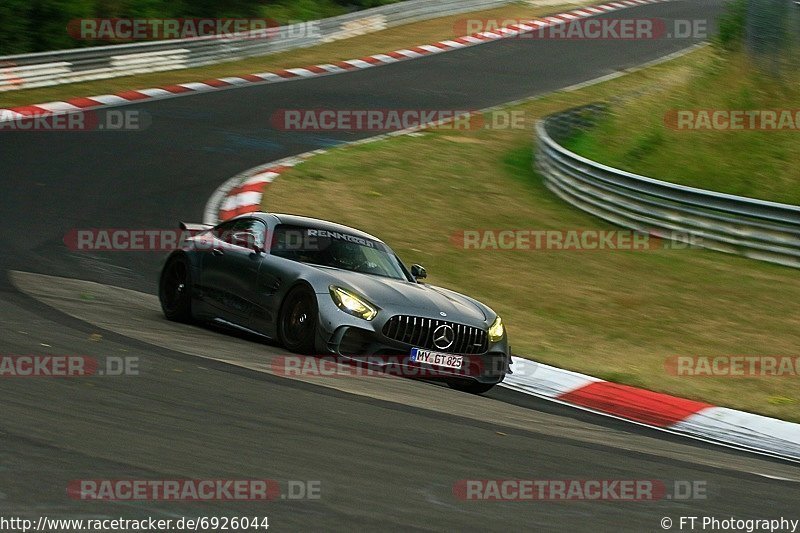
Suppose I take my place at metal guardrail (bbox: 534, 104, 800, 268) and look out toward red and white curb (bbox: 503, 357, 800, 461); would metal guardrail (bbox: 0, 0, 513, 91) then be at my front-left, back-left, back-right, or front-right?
back-right

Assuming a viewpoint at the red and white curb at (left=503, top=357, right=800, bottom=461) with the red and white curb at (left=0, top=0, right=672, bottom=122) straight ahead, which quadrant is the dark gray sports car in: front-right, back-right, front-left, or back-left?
front-left

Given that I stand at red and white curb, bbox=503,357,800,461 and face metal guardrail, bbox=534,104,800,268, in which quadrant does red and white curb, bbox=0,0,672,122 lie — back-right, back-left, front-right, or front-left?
front-left

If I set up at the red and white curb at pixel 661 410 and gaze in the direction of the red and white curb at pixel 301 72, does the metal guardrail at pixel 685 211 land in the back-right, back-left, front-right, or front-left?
front-right

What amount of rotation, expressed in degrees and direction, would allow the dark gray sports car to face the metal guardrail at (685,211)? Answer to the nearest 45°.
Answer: approximately 90° to its left

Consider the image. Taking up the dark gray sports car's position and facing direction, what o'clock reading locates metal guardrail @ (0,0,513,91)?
The metal guardrail is roughly at 7 o'clock from the dark gray sports car.

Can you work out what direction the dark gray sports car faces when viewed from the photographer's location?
facing the viewer and to the right of the viewer

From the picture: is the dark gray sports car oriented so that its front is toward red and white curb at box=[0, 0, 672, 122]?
no

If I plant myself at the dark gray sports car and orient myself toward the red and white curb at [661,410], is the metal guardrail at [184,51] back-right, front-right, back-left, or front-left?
back-left

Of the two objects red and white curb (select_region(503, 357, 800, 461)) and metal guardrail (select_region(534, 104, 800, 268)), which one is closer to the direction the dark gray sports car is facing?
the red and white curb
